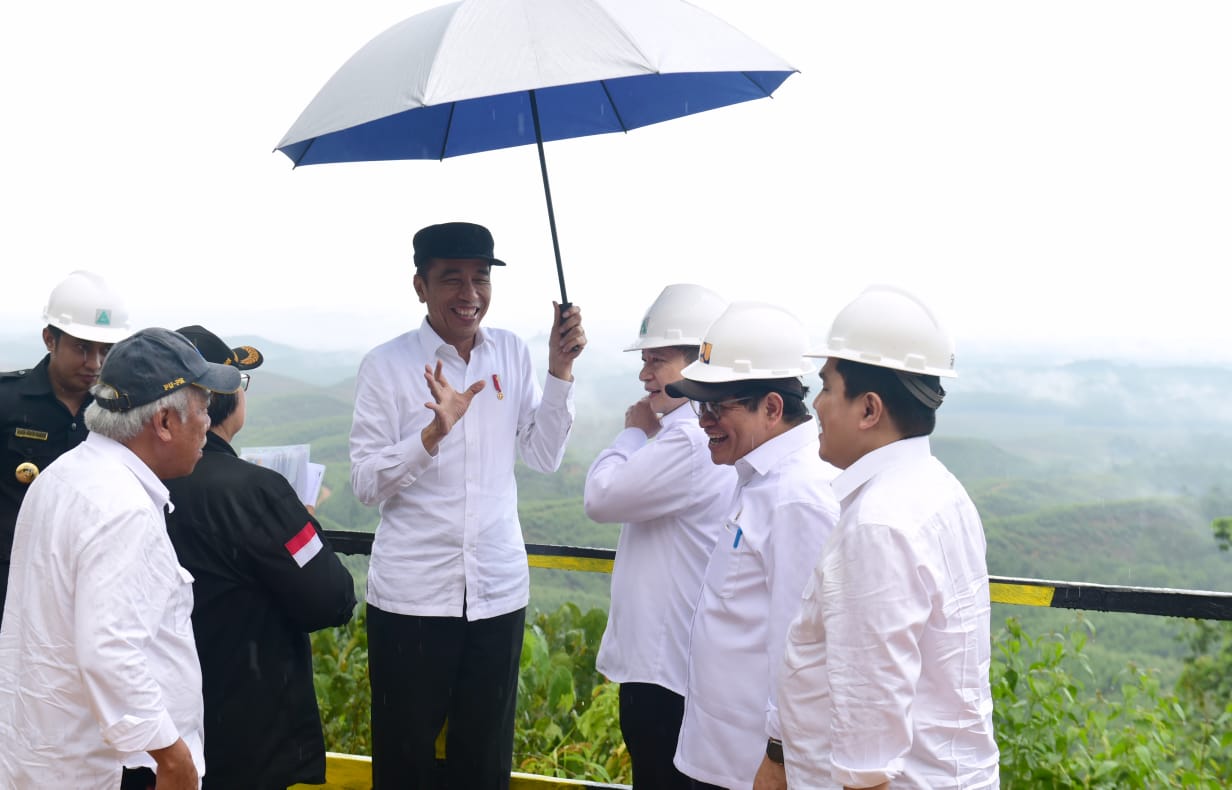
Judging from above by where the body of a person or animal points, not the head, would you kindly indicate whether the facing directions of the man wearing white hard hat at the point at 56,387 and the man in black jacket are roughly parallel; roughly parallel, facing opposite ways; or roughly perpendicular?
roughly perpendicular

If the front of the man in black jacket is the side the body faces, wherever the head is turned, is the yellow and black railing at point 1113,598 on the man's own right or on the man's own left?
on the man's own right

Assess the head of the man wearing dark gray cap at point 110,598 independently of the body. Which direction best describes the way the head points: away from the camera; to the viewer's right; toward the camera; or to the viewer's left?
to the viewer's right

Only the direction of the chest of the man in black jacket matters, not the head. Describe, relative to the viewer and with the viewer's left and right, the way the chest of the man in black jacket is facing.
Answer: facing away from the viewer and to the right of the viewer

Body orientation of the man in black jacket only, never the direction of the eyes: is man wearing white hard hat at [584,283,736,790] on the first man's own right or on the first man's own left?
on the first man's own right

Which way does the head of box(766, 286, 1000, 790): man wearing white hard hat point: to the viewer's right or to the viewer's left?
to the viewer's left

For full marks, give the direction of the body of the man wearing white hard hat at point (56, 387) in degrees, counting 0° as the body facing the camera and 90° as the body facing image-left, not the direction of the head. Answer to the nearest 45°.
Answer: approximately 315°

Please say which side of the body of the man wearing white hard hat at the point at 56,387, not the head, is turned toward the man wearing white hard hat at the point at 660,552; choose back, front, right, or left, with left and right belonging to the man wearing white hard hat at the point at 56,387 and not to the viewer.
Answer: front

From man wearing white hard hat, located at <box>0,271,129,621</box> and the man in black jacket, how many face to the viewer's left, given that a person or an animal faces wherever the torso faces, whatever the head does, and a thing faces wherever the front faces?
0

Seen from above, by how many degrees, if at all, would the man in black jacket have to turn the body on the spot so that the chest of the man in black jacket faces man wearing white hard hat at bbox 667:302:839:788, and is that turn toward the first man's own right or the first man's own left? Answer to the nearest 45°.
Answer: approximately 90° to the first man's own right

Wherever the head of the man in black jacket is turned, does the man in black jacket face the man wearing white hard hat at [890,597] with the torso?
no

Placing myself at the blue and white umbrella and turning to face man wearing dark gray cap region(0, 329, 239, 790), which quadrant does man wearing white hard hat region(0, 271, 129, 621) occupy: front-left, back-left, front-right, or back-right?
front-right

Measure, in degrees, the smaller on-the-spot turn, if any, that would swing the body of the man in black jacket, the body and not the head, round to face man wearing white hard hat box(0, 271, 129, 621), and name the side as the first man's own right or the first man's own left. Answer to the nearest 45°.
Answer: approximately 90° to the first man's own left

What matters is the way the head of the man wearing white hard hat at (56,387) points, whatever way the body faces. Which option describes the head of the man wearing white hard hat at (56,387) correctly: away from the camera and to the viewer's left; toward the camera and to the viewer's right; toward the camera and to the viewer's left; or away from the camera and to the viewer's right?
toward the camera and to the viewer's right
